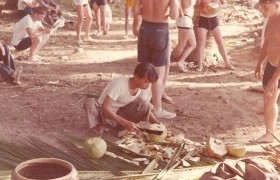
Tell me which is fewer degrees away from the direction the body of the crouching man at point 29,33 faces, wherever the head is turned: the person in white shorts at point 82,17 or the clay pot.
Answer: the person in white shorts

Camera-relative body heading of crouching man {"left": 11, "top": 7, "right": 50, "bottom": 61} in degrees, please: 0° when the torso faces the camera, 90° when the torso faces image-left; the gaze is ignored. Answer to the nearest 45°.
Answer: approximately 270°

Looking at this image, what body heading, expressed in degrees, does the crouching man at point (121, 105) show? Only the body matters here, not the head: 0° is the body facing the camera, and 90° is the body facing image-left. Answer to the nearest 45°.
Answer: approximately 315°

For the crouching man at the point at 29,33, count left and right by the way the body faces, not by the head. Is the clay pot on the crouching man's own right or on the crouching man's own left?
on the crouching man's own right

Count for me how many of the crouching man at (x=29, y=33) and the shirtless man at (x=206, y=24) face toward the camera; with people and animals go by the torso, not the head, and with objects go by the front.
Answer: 1

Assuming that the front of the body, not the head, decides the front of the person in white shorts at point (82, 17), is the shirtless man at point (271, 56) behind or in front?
in front

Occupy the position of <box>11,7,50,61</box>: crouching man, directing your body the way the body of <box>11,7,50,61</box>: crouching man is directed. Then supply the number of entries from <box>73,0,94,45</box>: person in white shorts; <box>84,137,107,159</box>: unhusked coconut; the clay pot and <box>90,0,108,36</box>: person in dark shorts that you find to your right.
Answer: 2

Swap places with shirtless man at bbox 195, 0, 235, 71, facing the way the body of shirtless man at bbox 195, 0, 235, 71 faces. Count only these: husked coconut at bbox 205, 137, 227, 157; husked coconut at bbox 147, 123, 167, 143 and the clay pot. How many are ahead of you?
3

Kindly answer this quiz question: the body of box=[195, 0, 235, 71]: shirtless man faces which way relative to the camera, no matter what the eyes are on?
toward the camera

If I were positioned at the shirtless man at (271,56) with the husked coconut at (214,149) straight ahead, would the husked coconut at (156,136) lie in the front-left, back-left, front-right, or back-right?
front-right

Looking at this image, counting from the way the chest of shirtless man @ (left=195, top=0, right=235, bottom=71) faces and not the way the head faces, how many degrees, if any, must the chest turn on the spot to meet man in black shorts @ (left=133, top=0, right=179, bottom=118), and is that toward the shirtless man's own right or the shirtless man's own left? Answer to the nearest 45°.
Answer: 0° — they already face them

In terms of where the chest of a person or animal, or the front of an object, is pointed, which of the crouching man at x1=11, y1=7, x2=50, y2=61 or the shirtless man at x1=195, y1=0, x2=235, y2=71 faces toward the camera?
the shirtless man

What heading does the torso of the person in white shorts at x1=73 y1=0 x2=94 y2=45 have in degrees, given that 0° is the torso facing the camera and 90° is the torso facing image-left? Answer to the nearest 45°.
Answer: approximately 315°

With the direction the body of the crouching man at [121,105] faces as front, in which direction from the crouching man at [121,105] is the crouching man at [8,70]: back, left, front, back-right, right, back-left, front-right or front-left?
back

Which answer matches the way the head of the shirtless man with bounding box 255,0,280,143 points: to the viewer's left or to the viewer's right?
to the viewer's left

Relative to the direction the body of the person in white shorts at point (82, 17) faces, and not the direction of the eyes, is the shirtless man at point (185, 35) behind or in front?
in front
